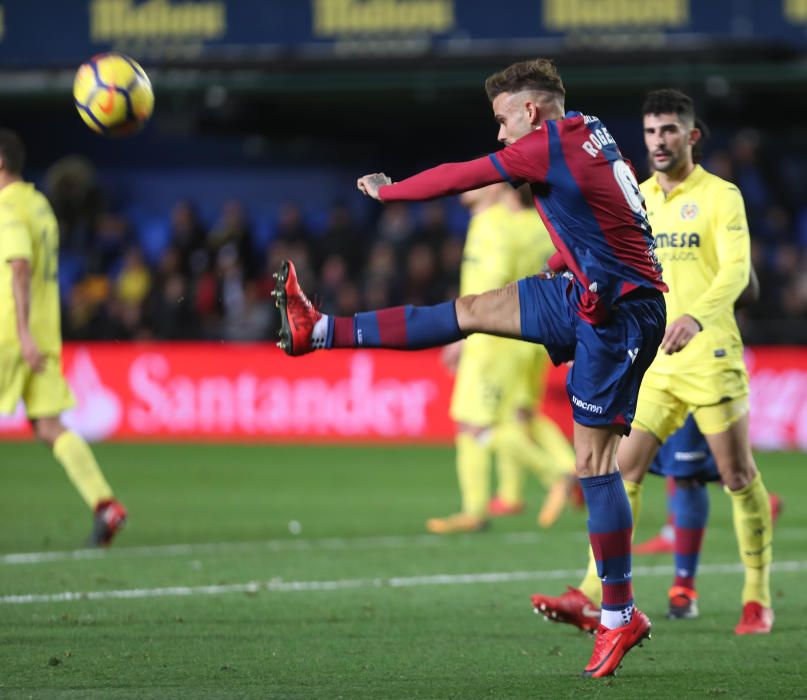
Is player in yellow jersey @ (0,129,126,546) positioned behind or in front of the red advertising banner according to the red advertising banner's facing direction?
in front

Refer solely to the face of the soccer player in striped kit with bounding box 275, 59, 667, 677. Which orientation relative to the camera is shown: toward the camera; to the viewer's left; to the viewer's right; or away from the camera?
to the viewer's left

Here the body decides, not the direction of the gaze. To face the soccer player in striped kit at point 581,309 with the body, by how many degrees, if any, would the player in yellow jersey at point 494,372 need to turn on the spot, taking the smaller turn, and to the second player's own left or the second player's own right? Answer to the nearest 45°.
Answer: approximately 90° to the second player's own left

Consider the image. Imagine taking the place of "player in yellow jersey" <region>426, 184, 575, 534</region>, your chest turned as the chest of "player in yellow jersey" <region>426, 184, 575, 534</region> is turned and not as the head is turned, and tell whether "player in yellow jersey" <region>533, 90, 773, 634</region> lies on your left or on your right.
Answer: on your left

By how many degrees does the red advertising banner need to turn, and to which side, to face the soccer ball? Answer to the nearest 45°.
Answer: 0° — it already faces it

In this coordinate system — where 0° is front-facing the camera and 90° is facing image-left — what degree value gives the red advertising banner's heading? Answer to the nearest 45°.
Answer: approximately 0°

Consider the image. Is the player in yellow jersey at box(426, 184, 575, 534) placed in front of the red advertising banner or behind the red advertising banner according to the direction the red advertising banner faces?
in front

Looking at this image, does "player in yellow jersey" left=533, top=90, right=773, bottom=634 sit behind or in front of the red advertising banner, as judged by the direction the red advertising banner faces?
in front

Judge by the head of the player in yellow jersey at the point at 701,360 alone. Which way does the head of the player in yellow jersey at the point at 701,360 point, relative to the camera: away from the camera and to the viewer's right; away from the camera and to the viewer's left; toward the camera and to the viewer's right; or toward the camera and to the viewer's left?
toward the camera and to the viewer's left
